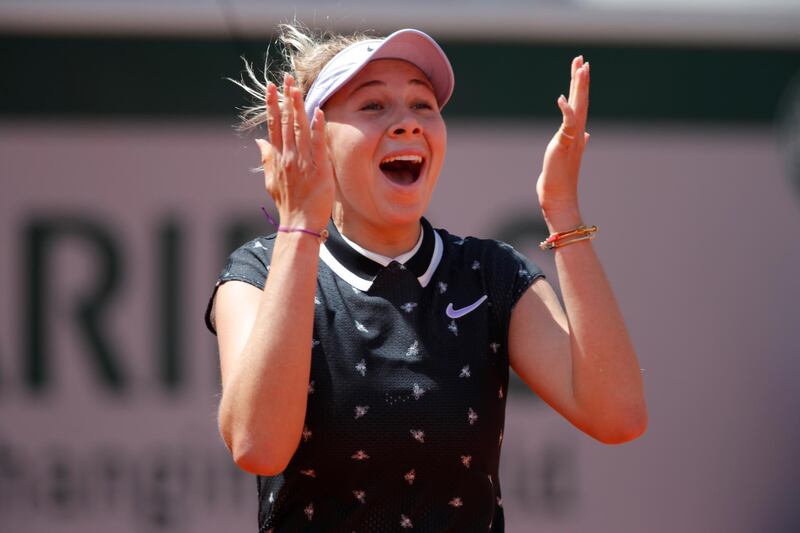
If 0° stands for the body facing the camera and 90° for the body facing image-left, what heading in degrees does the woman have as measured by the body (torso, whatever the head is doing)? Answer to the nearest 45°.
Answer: approximately 0°
